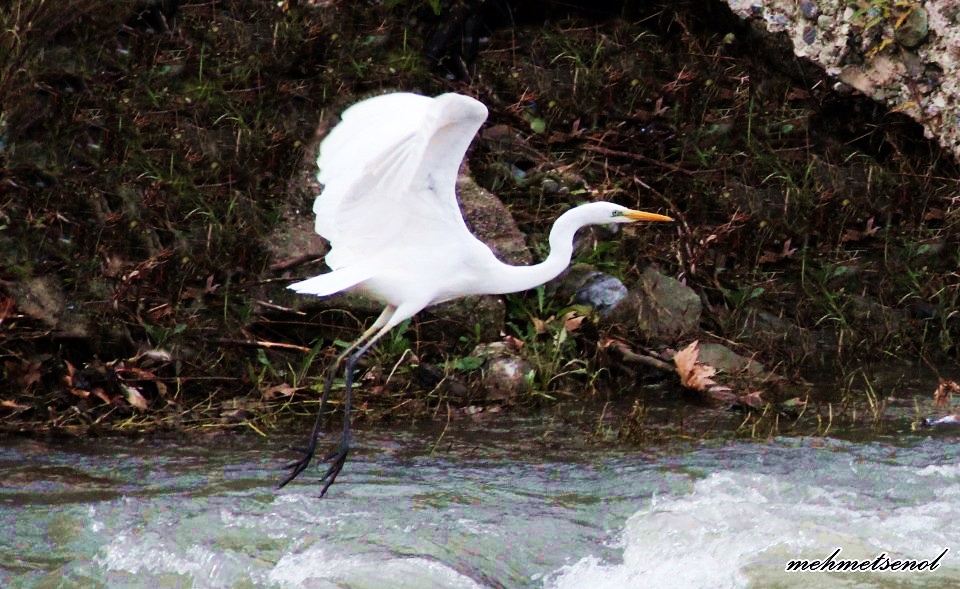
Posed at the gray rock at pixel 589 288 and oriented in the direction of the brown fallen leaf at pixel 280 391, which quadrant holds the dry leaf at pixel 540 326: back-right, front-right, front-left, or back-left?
front-left

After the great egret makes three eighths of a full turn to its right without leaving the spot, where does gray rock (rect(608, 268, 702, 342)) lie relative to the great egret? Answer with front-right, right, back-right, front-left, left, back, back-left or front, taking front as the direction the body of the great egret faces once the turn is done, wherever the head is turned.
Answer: back

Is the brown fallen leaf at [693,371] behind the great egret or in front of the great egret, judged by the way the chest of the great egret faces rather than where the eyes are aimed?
in front

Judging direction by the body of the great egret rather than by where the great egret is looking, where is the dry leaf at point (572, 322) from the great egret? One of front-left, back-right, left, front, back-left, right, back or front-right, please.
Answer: front-left

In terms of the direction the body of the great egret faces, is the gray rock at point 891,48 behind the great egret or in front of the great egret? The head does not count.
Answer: in front

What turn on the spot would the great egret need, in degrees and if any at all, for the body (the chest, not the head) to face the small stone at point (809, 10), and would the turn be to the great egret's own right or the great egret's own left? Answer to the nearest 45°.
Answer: approximately 45° to the great egret's own left

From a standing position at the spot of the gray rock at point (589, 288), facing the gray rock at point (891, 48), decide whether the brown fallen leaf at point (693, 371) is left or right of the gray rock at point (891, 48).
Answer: right

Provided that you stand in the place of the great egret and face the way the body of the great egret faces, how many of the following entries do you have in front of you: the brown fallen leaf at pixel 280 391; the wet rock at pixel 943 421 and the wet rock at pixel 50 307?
1

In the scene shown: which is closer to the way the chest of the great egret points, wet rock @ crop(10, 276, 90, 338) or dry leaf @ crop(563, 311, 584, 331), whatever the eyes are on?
the dry leaf

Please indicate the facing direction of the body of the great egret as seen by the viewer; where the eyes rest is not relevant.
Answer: to the viewer's right

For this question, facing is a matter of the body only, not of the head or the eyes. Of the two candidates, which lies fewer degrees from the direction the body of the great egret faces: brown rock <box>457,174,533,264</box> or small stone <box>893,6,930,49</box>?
the small stone

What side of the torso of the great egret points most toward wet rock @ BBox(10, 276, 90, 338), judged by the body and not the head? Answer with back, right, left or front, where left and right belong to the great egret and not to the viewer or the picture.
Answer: back

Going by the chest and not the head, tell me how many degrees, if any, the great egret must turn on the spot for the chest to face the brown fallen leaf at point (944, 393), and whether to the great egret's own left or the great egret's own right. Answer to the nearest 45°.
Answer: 0° — it already faces it

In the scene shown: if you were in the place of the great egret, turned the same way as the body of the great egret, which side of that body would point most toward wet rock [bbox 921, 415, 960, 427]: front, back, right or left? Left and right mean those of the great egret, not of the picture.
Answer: front

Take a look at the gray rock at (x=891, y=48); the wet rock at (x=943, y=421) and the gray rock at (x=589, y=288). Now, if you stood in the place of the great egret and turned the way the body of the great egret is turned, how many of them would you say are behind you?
0

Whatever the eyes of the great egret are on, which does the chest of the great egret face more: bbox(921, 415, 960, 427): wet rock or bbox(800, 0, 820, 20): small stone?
the wet rock
